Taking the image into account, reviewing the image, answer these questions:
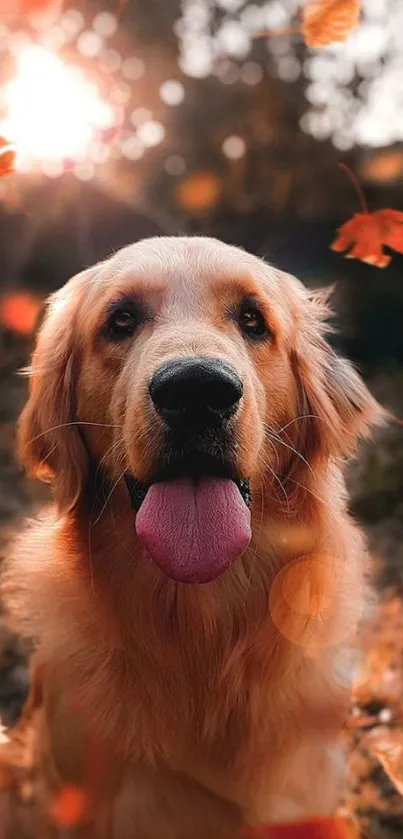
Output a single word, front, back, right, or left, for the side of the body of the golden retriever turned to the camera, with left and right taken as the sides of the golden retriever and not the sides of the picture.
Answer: front

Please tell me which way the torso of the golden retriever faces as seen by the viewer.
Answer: toward the camera
